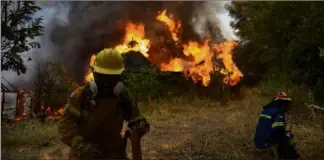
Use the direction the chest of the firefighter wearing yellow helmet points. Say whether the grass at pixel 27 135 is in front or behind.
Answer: behind
